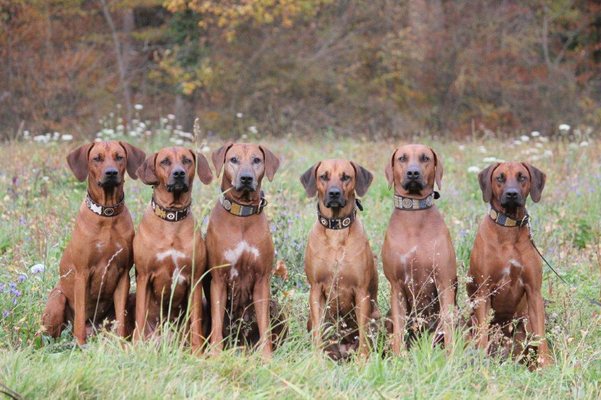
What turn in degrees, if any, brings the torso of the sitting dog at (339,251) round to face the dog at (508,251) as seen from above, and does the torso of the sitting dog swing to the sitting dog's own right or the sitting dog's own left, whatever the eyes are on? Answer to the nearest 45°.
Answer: approximately 90° to the sitting dog's own left

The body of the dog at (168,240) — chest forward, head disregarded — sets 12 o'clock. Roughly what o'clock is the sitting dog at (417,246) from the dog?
The sitting dog is roughly at 9 o'clock from the dog.

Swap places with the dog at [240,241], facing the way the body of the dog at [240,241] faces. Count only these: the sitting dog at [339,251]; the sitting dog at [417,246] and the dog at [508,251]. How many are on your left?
3

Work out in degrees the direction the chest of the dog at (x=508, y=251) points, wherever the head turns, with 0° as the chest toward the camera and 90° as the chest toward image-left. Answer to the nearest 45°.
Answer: approximately 0°

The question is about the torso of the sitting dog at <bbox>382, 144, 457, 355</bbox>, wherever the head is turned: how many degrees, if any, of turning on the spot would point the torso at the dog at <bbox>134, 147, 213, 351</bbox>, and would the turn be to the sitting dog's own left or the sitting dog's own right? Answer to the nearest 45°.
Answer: approximately 90° to the sitting dog's own right

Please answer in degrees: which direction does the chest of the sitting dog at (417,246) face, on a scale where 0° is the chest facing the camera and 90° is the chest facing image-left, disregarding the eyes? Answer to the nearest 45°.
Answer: approximately 0°

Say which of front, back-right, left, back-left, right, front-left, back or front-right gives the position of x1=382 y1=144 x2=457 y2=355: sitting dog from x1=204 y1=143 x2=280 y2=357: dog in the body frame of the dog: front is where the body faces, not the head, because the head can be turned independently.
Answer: left

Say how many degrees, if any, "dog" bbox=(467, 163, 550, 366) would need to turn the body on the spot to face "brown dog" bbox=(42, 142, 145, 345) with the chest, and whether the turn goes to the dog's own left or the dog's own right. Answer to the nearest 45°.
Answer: approximately 90° to the dog's own right

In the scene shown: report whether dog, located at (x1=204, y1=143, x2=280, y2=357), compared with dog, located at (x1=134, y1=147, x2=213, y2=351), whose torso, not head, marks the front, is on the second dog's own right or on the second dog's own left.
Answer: on the second dog's own left
